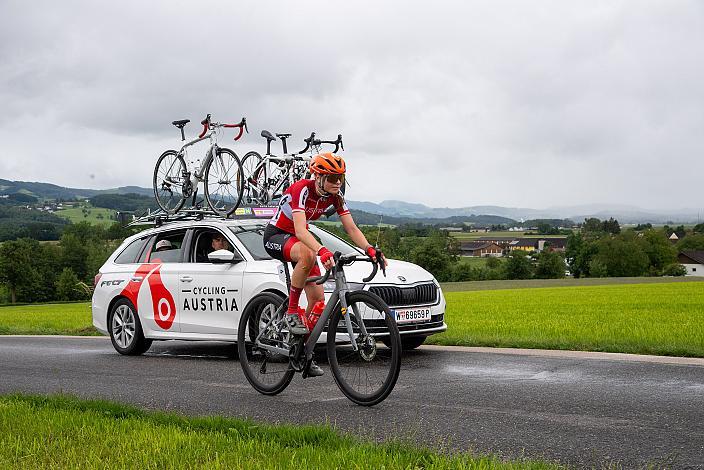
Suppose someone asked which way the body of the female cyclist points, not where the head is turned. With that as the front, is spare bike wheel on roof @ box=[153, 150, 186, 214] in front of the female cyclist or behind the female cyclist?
behind

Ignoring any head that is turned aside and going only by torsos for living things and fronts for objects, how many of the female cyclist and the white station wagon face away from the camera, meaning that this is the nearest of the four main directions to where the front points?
0

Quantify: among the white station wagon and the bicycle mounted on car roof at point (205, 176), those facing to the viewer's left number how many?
0

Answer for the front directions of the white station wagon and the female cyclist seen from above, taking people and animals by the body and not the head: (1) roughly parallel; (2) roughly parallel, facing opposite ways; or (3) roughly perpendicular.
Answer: roughly parallel

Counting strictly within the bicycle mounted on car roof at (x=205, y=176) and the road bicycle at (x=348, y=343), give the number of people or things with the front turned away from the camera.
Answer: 0

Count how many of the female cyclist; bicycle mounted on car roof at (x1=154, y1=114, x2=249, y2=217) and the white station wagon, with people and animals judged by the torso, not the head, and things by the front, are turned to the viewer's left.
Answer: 0

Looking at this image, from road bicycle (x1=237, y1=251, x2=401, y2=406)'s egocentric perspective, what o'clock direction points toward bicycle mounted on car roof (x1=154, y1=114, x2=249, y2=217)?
The bicycle mounted on car roof is roughly at 7 o'clock from the road bicycle.

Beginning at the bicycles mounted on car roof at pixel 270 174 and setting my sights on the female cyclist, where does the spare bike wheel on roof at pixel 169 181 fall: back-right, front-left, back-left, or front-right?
back-right

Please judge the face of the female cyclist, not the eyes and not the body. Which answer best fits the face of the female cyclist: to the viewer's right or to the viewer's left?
to the viewer's right

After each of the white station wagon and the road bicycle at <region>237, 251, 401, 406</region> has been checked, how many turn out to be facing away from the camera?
0

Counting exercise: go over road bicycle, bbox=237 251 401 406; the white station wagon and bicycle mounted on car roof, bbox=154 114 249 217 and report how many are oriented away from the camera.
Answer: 0

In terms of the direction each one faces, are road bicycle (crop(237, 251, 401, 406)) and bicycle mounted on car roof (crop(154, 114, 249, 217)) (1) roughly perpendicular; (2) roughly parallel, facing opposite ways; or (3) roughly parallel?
roughly parallel

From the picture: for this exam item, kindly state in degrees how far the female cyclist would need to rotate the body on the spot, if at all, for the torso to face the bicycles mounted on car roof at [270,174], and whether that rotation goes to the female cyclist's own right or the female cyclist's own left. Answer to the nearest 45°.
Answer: approximately 135° to the female cyclist's own left

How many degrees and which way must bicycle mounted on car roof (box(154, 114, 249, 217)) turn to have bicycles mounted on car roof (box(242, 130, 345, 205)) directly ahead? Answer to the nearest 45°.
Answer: approximately 45° to its left

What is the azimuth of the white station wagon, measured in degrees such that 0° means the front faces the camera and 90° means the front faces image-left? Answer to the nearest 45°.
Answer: approximately 315°

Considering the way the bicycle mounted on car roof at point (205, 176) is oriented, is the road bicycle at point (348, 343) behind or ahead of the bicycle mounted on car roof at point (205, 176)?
ahead
